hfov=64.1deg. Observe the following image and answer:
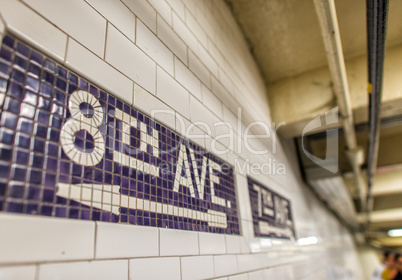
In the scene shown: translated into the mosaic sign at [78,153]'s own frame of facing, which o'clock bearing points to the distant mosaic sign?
The distant mosaic sign is roughly at 9 o'clock from the mosaic sign.

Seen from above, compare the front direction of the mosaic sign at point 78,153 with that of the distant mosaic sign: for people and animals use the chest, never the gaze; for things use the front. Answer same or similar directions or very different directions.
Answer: same or similar directions

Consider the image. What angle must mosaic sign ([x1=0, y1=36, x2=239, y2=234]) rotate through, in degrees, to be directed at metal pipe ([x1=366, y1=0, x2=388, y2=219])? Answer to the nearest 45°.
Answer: approximately 45° to its left

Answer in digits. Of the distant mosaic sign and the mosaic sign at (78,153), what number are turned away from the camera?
0

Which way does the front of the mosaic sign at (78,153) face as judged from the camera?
facing the viewer and to the right of the viewer

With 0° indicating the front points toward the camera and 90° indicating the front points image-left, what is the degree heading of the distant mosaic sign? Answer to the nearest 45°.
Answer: approximately 315°

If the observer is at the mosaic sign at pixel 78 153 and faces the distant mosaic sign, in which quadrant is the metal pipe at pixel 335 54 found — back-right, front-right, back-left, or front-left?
front-right

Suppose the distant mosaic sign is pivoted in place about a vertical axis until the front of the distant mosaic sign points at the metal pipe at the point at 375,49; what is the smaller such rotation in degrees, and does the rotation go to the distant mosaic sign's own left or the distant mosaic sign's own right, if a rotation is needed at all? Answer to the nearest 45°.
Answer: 0° — it already faces it
